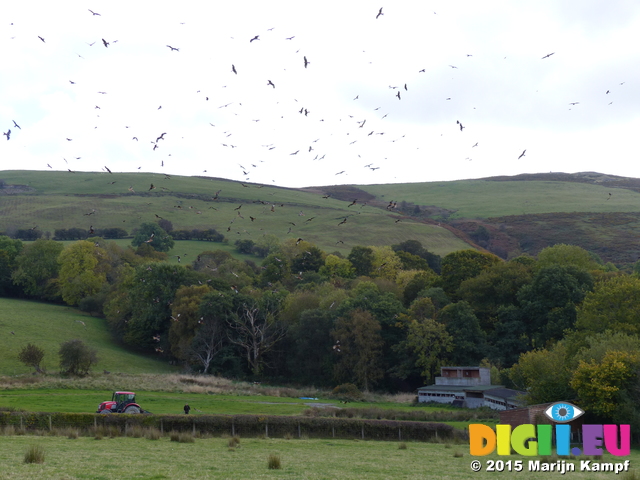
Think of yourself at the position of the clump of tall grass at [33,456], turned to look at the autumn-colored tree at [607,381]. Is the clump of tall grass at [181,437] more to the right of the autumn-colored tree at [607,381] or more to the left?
left

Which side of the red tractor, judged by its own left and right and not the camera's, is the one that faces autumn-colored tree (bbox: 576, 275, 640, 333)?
back

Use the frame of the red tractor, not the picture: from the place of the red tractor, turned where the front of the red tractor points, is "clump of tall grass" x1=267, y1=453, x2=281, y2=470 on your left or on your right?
on your left

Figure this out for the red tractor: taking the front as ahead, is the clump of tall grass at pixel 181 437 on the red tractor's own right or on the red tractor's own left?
on the red tractor's own left

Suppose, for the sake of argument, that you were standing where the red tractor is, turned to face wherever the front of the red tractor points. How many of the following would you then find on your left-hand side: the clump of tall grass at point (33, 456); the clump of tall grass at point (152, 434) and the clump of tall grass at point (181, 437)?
3

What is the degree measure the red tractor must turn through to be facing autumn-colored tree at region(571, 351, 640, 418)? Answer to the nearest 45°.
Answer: approximately 135° to its left

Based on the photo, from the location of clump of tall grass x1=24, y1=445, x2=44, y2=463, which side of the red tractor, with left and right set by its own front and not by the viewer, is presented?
left

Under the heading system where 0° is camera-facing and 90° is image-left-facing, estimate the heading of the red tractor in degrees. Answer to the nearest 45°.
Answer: approximately 90°

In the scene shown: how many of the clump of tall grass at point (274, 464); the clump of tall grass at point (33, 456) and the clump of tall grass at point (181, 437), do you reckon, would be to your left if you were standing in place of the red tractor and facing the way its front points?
3

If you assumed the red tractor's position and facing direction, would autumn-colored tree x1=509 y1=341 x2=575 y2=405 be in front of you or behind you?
behind

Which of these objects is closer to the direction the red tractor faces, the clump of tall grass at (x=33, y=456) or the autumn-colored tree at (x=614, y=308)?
the clump of tall grass

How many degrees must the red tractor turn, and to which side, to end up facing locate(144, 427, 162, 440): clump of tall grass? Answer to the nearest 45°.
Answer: approximately 90° to its left
